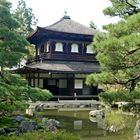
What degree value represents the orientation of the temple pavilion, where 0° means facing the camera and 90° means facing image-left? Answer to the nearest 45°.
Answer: approximately 0°

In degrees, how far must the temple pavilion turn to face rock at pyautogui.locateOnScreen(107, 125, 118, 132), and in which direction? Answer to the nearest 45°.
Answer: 0° — it already faces it

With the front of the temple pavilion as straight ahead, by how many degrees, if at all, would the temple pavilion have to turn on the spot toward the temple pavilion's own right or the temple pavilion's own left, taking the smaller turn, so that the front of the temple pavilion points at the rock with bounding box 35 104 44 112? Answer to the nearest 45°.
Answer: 0° — it already faces it

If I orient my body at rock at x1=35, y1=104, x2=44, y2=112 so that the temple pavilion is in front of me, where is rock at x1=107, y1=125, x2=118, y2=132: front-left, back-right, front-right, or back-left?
back-right
